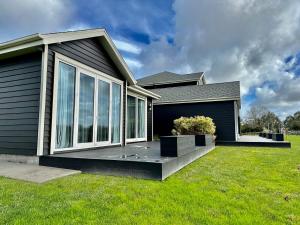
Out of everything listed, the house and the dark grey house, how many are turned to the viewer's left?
0

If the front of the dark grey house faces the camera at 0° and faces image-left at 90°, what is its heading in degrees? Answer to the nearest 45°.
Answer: approximately 270°

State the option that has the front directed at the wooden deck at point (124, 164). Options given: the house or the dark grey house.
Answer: the house

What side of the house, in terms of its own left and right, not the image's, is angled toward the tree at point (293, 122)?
left

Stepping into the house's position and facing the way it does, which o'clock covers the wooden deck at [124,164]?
The wooden deck is roughly at 12 o'clock from the house.

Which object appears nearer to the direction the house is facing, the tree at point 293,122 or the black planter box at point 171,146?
the black planter box

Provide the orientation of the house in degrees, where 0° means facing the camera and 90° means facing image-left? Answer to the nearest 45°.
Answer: approximately 315°

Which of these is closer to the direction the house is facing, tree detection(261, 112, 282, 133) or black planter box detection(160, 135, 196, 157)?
the black planter box

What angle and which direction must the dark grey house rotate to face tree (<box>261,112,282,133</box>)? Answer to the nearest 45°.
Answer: approximately 45° to its left

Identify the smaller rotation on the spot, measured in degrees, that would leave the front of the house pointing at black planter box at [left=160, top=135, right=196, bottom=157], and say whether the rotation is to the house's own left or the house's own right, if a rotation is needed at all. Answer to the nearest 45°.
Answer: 0° — it already faces it
